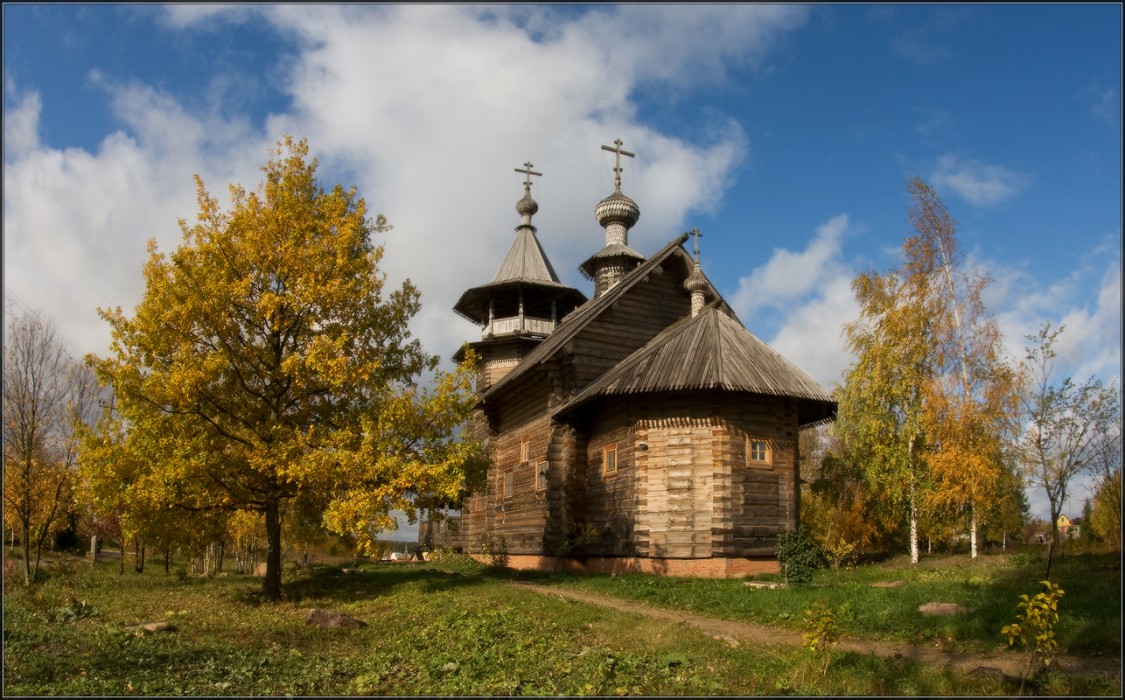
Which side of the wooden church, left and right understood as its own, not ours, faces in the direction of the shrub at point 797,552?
back

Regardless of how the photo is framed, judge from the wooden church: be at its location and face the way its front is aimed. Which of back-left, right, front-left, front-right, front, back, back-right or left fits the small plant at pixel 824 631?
back-left

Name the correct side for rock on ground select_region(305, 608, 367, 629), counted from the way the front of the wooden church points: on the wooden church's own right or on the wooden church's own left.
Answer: on the wooden church's own left

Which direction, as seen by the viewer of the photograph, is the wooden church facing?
facing away from the viewer and to the left of the viewer

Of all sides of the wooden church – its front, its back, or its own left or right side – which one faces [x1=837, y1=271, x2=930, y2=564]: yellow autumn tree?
right
